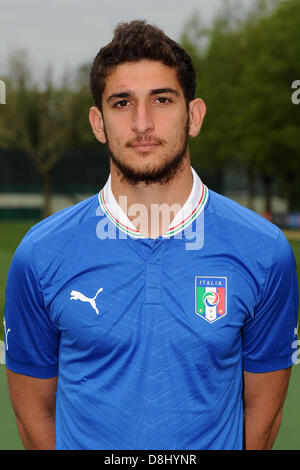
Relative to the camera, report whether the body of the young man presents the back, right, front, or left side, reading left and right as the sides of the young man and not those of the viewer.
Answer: front

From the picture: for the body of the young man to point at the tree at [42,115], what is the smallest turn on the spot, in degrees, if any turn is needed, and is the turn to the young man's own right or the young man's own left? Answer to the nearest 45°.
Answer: approximately 180°
